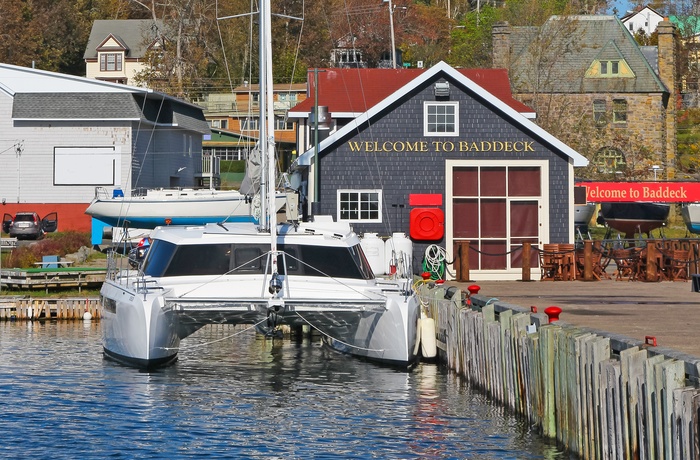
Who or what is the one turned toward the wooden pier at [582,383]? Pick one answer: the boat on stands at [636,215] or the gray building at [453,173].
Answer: the gray building

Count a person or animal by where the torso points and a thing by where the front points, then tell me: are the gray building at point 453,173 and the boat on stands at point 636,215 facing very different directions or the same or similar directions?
very different directions

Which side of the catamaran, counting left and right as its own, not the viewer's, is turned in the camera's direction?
front

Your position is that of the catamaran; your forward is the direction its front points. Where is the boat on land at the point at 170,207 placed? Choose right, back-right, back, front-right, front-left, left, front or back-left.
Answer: back

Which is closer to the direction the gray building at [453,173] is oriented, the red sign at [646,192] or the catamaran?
the catamaran

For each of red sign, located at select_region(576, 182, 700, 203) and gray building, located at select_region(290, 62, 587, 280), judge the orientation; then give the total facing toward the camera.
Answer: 2

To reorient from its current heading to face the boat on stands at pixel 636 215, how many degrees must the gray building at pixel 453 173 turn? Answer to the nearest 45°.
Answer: approximately 135° to its left

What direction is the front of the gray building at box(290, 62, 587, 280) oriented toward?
toward the camera

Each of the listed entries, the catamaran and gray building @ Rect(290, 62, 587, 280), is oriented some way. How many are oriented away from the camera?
0

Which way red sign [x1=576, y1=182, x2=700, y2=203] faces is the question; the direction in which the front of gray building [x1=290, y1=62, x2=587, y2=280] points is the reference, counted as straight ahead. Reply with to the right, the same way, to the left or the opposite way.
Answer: the same way

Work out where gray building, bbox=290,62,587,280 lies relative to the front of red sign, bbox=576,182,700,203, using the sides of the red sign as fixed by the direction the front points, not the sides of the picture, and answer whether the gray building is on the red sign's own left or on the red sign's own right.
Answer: on the red sign's own right

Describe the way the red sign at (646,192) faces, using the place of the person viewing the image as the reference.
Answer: facing the viewer

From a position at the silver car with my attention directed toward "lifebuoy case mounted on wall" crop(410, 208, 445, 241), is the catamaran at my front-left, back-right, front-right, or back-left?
front-right
